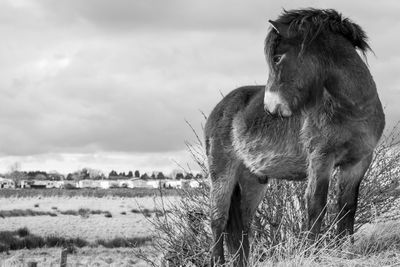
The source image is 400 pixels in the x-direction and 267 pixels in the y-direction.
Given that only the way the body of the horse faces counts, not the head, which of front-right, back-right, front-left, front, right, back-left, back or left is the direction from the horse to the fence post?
back

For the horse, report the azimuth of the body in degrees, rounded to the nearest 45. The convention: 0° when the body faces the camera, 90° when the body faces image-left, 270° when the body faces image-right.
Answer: approximately 315°
